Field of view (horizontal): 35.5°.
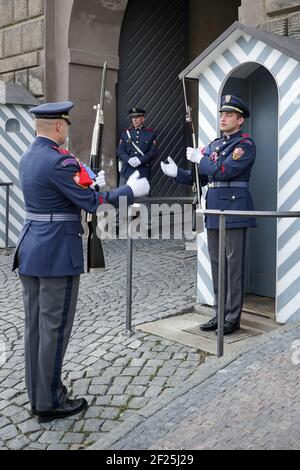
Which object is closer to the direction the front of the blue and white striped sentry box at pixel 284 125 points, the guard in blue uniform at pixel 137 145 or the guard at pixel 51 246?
the guard

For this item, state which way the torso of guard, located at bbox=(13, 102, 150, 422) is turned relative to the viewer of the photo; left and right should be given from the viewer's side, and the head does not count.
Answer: facing away from the viewer and to the right of the viewer

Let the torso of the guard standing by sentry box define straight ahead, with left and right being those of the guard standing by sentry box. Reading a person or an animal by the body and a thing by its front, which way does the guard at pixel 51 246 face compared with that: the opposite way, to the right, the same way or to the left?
the opposite way

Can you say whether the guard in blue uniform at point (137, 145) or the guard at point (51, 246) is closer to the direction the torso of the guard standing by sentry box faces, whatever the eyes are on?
the guard

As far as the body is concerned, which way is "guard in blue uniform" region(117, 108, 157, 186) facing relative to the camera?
toward the camera

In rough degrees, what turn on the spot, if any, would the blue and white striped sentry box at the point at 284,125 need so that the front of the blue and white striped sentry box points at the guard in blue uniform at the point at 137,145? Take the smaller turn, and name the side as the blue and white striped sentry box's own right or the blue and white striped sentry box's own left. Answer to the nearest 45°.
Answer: approximately 90° to the blue and white striped sentry box's own right

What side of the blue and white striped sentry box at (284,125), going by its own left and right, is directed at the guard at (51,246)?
front

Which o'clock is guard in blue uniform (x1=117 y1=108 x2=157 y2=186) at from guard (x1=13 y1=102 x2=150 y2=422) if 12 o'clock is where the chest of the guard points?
The guard in blue uniform is roughly at 11 o'clock from the guard.

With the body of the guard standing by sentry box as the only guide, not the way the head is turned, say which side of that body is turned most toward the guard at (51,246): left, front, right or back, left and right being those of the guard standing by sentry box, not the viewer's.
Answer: front

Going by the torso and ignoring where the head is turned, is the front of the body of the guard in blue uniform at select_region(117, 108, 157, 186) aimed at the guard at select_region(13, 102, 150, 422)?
yes

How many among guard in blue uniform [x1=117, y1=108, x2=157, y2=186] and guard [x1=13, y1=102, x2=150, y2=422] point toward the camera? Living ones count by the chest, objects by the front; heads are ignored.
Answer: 1

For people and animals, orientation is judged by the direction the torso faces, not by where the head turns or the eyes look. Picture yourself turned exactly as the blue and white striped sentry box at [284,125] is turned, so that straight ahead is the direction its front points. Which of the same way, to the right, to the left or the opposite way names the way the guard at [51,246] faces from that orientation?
the opposite way

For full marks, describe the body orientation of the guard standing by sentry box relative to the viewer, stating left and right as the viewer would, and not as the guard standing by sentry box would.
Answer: facing the viewer and to the left of the viewer
